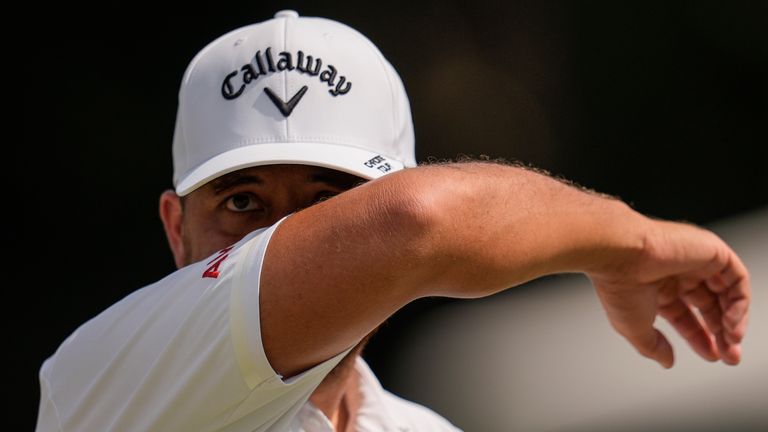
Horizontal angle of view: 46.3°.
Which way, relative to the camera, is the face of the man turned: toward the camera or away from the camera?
toward the camera
